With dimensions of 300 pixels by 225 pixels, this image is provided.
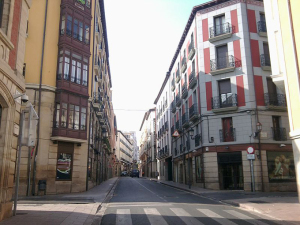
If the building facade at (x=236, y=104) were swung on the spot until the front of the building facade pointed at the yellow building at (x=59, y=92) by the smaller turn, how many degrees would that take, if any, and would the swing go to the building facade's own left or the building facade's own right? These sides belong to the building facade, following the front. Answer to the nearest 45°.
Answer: approximately 45° to the building facade's own right

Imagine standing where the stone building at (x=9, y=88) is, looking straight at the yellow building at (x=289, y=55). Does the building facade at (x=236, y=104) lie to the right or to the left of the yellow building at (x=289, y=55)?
left

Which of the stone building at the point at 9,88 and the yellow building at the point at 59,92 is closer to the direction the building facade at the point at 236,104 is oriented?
the stone building

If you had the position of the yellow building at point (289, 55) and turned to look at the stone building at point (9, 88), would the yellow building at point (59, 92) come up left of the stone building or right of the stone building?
right
